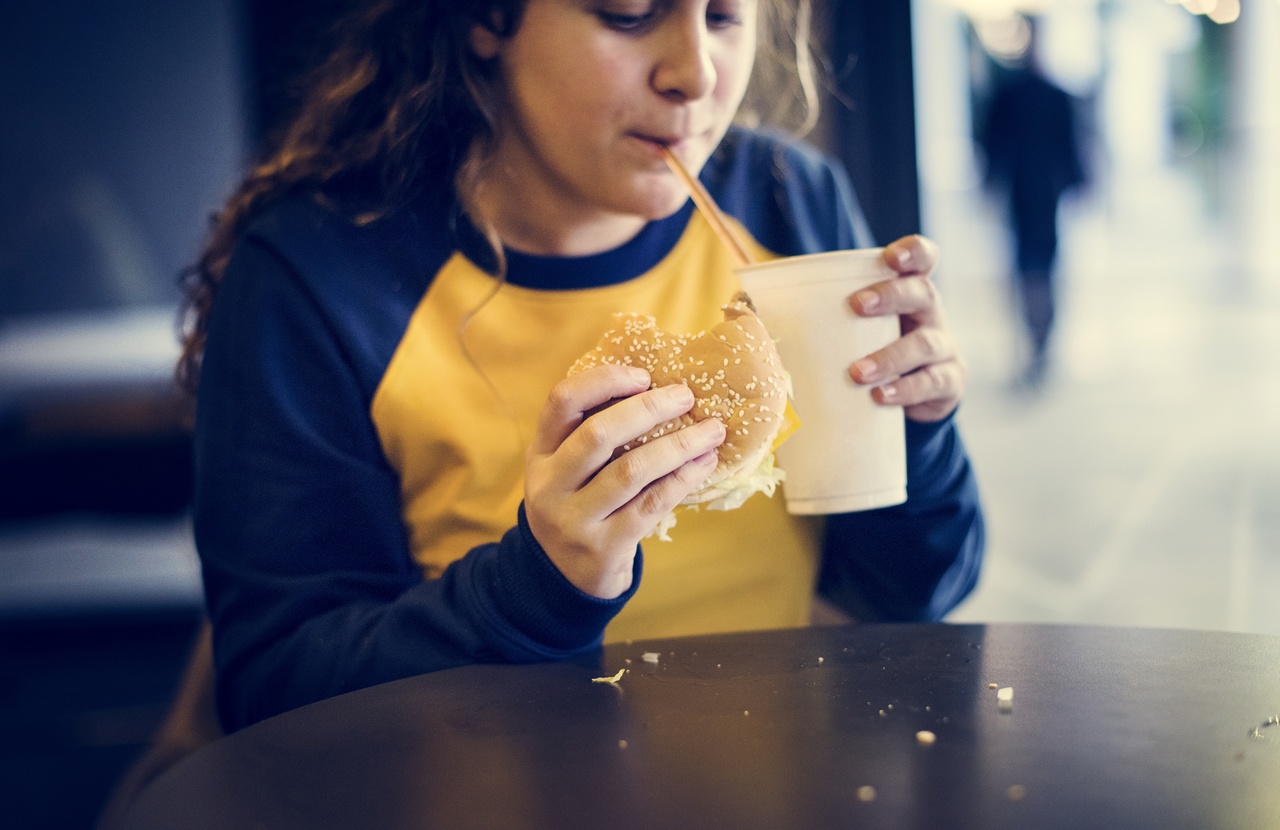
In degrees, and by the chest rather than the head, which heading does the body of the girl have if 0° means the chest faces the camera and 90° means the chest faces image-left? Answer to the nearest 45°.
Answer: approximately 315°

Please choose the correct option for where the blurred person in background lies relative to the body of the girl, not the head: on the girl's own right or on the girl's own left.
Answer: on the girl's own left
